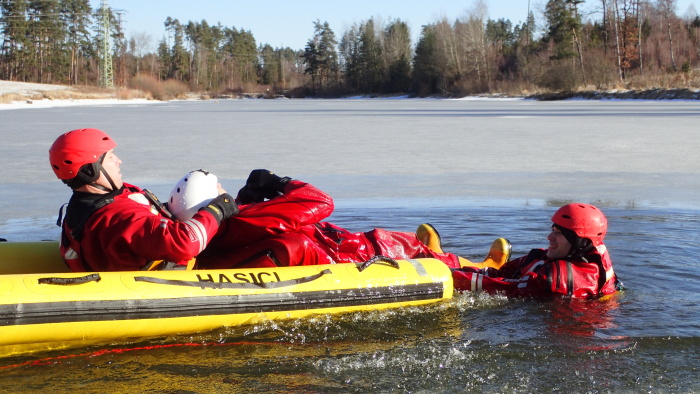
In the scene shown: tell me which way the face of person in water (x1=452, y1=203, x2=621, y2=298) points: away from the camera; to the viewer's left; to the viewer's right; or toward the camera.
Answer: to the viewer's left

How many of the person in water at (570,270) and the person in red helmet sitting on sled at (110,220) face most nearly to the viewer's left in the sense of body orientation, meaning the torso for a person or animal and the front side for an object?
1

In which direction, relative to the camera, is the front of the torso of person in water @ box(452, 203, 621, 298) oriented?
to the viewer's left

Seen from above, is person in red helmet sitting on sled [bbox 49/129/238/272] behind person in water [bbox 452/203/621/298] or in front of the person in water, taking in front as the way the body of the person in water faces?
in front

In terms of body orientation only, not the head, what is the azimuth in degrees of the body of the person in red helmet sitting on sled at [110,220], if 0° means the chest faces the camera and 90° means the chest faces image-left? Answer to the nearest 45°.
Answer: approximately 270°

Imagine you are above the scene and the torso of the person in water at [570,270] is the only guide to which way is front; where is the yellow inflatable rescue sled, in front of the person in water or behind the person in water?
in front
